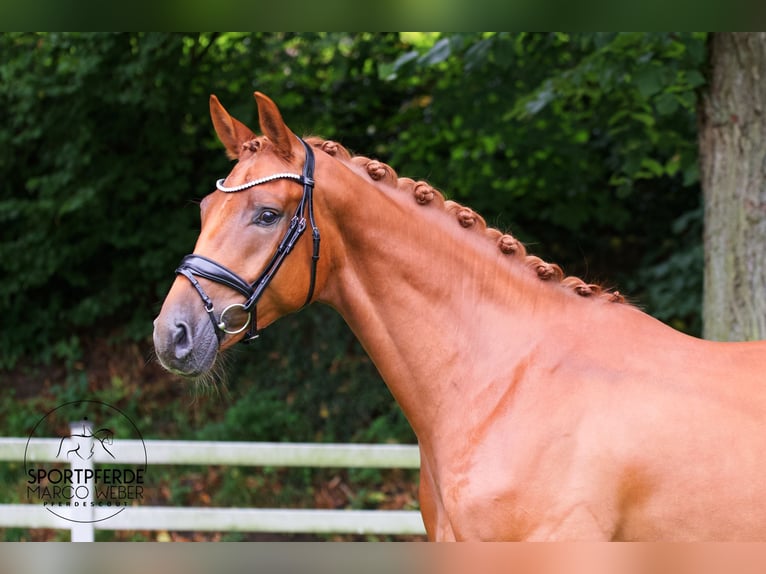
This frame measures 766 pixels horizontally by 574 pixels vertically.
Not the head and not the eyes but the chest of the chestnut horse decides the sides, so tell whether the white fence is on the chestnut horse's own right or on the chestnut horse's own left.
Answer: on the chestnut horse's own right

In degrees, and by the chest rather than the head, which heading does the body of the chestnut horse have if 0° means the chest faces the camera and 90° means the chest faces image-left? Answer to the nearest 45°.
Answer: approximately 90°

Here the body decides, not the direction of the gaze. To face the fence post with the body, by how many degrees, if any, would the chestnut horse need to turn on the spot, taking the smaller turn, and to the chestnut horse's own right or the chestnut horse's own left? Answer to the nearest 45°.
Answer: approximately 45° to the chestnut horse's own right
